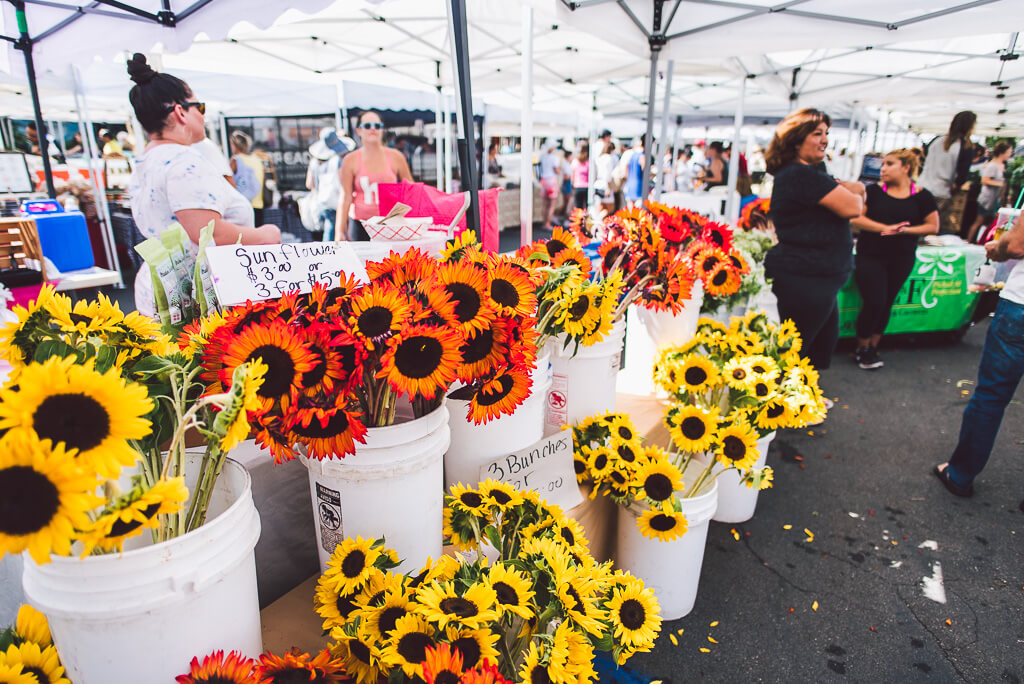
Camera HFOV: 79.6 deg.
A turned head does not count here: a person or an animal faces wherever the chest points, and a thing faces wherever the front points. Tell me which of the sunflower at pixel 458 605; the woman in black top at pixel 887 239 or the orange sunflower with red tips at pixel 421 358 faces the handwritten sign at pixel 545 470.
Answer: the woman in black top

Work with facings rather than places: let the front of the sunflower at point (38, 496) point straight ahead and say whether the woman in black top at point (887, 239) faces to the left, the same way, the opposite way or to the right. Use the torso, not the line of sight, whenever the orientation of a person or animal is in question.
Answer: to the right

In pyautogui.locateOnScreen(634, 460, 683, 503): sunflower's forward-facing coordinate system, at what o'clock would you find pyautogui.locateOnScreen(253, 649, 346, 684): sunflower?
pyautogui.locateOnScreen(253, 649, 346, 684): sunflower is roughly at 1 o'clock from pyautogui.locateOnScreen(634, 460, 683, 503): sunflower.

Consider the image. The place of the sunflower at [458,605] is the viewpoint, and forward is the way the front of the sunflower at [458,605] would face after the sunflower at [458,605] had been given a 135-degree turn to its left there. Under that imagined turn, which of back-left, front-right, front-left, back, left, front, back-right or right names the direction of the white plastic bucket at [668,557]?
front

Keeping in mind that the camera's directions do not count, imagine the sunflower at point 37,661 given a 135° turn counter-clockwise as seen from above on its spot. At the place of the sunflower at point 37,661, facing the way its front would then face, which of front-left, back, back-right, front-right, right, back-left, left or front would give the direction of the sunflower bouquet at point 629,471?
front-right
